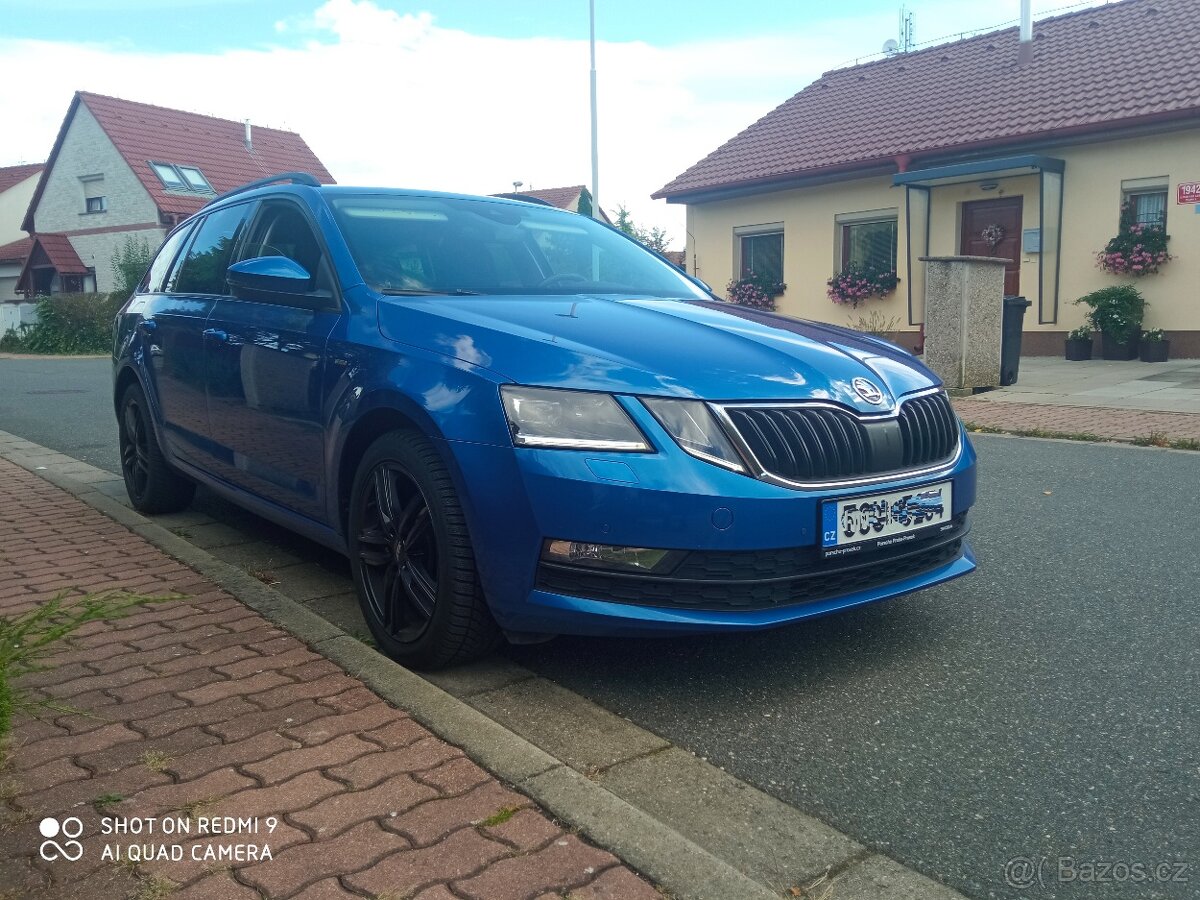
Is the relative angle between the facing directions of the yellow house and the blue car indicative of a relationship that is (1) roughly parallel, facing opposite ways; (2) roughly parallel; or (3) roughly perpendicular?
roughly perpendicular

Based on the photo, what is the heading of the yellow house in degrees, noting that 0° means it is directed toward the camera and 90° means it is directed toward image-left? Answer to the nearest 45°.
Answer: approximately 45°

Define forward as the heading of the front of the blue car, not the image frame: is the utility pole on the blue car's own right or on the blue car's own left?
on the blue car's own left

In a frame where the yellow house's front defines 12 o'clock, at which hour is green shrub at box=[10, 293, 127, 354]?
The green shrub is roughly at 2 o'clock from the yellow house.

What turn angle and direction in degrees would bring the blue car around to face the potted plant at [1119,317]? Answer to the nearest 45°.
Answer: approximately 90° to its left

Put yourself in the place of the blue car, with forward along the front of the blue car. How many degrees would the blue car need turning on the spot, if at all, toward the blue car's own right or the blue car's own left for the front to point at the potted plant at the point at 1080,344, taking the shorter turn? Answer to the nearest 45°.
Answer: approximately 90° to the blue car's own left

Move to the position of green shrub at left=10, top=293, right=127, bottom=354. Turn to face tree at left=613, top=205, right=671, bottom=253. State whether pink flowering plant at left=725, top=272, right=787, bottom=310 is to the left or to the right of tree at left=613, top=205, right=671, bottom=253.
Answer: right

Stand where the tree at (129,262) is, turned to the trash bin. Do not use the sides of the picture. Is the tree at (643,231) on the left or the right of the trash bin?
left

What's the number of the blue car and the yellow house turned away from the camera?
0

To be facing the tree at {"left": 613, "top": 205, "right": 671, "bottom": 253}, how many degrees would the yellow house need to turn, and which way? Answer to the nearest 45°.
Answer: approximately 90° to its right

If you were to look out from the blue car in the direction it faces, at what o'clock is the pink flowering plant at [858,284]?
The pink flowering plant is roughly at 8 o'clock from the blue car.

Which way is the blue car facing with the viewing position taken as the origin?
facing the viewer and to the right of the viewer

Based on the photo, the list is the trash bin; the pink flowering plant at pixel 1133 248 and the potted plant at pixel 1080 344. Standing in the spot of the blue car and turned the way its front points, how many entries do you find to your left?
3

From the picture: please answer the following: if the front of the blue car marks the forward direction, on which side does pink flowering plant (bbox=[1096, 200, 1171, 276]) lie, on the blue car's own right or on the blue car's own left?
on the blue car's own left

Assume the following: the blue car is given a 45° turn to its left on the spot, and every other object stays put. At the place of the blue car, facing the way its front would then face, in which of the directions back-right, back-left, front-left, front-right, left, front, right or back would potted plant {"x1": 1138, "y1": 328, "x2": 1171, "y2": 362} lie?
front-left

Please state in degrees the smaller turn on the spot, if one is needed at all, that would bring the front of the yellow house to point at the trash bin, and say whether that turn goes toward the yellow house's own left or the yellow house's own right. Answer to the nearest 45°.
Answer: approximately 45° to the yellow house's own left

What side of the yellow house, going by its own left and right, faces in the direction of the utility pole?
right

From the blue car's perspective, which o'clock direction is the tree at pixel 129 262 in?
The tree is roughly at 7 o'clock from the blue car.

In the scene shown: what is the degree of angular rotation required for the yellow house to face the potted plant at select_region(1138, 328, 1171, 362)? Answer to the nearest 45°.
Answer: approximately 90° to its left

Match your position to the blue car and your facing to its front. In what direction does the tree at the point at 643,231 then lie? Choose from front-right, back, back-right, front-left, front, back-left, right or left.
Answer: back-left
